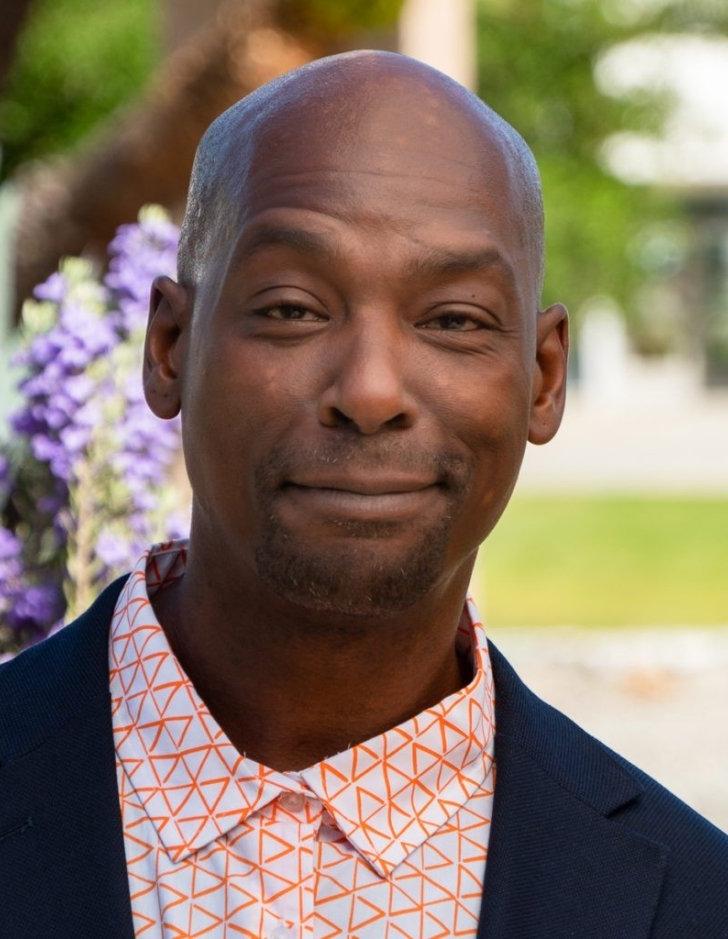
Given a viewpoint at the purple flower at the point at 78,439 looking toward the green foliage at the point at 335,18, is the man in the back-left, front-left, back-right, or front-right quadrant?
back-right

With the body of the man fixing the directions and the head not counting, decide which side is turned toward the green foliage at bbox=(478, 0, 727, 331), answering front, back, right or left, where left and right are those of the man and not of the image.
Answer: back

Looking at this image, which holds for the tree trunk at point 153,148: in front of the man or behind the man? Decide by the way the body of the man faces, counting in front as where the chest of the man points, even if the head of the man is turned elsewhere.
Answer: behind

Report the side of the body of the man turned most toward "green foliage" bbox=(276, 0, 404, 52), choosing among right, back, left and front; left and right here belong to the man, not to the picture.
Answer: back

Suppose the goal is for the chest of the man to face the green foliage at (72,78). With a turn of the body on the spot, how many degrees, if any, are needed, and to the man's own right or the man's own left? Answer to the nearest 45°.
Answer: approximately 180°

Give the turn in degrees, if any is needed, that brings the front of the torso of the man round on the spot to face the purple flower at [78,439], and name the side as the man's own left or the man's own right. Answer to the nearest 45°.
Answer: approximately 180°

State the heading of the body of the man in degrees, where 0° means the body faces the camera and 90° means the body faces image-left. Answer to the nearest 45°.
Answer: approximately 0°
